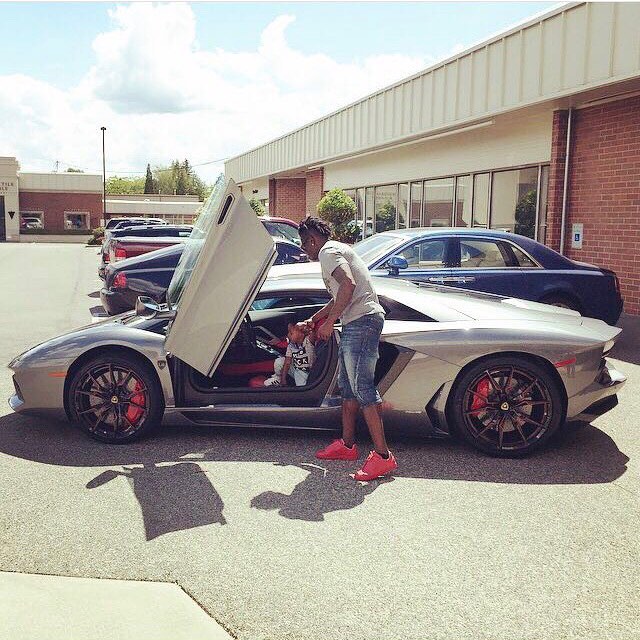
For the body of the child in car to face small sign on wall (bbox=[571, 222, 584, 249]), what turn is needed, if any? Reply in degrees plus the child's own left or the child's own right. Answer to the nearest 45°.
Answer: approximately 180°

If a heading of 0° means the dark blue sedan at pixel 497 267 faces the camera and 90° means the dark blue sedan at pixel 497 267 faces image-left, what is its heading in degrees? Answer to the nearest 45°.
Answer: approximately 90°

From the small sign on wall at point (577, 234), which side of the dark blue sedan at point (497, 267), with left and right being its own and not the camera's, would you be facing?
right

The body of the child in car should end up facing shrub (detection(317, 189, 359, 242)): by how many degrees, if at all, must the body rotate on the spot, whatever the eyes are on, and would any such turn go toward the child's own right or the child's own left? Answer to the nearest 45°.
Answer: approximately 135° to the child's own right

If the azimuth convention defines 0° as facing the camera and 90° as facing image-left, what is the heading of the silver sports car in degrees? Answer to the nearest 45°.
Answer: approximately 90°

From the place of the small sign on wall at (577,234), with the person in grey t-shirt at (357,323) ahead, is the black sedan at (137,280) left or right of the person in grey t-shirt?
right

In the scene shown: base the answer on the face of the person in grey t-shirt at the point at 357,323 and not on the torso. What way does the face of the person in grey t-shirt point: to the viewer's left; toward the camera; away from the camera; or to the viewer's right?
to the viewer's left

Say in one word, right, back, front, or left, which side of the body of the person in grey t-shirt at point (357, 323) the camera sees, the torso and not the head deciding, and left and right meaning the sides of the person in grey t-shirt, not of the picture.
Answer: left

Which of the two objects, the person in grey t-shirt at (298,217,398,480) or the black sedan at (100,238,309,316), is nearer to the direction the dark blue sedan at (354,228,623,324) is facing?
the black sedan
